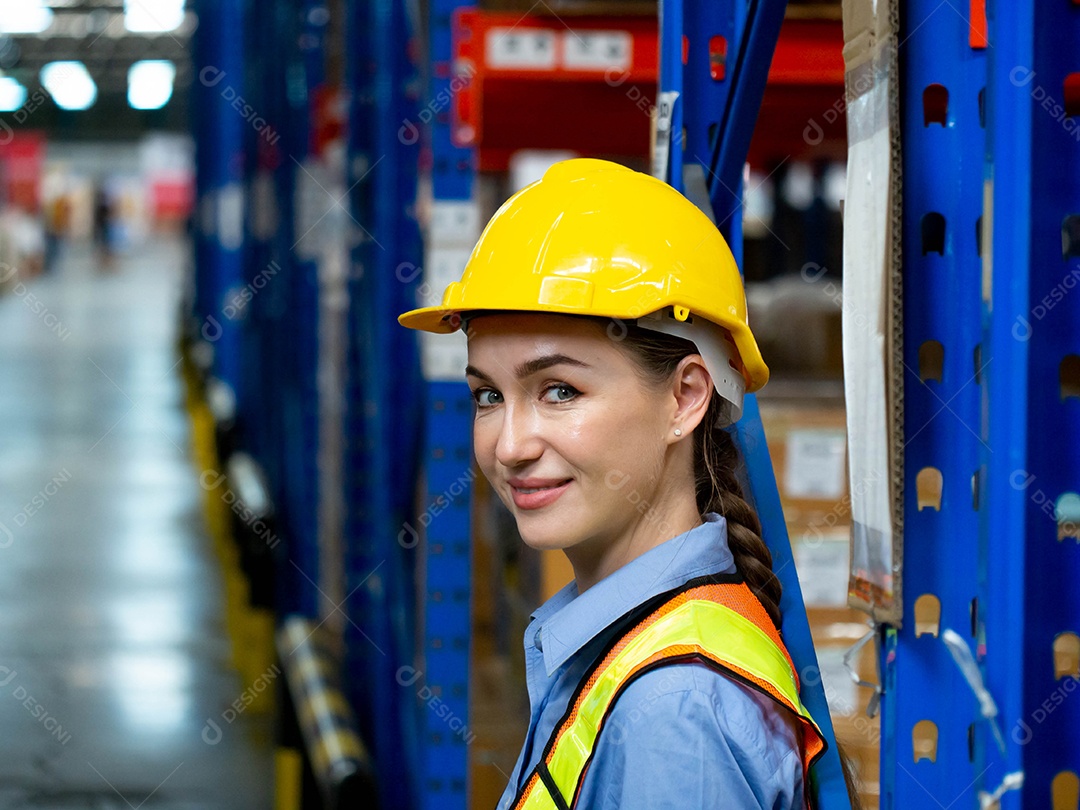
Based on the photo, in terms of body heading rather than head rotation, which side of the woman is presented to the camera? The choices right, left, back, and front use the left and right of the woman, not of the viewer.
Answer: left

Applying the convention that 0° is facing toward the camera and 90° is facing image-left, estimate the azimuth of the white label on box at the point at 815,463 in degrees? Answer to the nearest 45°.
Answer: approximately 0°
